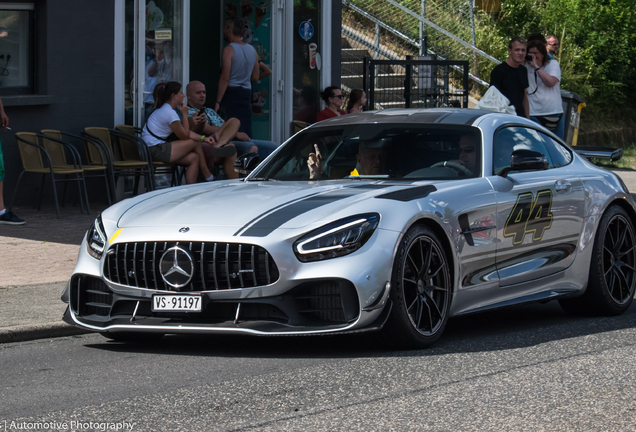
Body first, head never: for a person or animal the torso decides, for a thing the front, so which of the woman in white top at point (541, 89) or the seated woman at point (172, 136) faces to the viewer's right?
the seated woman

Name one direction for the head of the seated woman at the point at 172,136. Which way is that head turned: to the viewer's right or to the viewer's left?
to the viewer's right

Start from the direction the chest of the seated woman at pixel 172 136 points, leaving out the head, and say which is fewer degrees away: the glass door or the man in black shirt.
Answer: the man in black shirt

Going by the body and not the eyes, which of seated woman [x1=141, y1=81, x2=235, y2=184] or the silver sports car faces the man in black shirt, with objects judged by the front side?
the seated woman

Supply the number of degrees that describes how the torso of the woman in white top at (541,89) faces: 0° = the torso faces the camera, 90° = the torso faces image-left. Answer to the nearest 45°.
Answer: approximately 45°

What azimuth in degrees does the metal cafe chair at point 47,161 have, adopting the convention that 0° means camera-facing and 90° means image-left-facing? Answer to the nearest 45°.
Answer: approximately 315°

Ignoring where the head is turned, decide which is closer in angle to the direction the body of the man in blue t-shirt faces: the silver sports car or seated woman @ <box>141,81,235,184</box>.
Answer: the silver sports car

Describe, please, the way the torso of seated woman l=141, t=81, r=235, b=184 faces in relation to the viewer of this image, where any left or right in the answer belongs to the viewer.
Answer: facing to the right of the viewer
